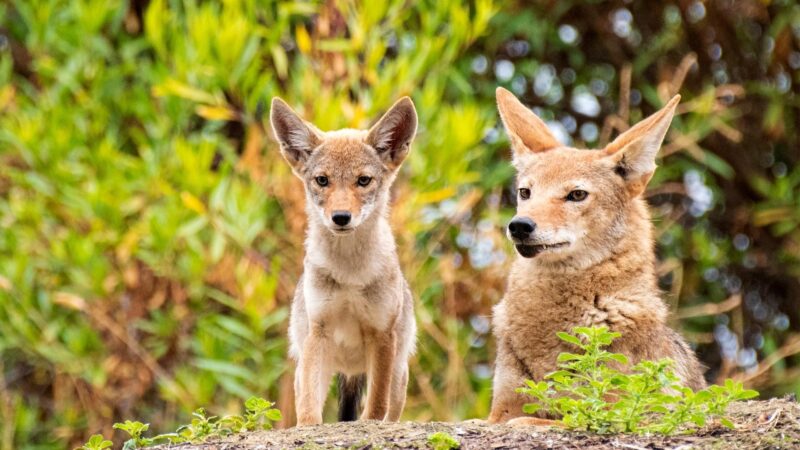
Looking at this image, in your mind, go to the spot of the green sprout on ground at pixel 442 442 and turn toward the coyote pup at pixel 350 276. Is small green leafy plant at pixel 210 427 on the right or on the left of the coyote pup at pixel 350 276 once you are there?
left

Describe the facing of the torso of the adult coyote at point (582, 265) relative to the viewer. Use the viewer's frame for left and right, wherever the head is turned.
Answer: facing the viewer and to the left of the viewer

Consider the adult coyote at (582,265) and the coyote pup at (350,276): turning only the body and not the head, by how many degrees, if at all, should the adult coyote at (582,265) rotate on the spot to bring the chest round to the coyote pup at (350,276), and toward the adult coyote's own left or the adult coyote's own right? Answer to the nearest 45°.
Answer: approximately 45° to the adult coyote's own right

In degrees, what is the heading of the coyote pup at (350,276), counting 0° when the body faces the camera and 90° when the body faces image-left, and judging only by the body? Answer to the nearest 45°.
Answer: approximately 0°

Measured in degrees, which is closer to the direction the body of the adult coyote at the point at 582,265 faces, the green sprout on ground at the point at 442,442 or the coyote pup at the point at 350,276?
the green sprout on ground

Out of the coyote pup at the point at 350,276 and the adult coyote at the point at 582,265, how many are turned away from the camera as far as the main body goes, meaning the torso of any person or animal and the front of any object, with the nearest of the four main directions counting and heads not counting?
0

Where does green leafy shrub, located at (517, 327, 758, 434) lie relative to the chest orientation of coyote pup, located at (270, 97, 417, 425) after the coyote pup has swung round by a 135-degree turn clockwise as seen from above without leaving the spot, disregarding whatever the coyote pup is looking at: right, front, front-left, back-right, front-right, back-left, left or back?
back

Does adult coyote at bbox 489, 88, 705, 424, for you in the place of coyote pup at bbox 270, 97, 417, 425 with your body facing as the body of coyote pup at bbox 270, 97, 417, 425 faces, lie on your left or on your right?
on your left

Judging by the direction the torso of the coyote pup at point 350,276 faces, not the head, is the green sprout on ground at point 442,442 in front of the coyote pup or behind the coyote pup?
in front
